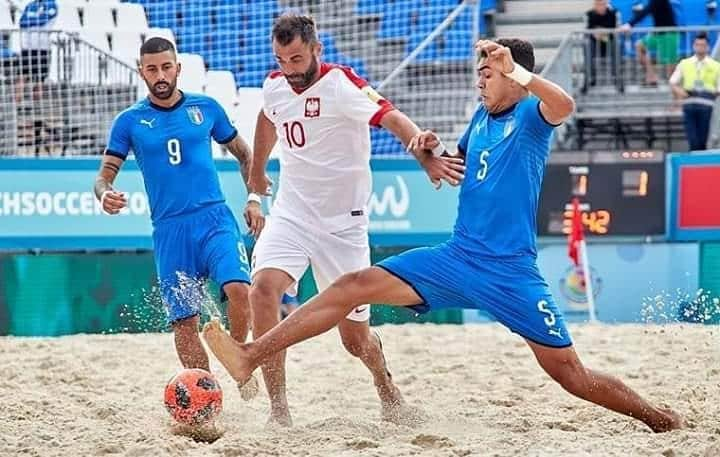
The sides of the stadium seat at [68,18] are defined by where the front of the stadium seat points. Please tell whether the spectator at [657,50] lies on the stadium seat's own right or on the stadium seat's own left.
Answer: on the stadium seat's own left

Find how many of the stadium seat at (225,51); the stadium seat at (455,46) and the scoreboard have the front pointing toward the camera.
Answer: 3

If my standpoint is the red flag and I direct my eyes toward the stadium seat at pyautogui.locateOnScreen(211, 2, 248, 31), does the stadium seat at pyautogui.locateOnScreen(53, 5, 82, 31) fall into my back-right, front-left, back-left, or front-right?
front-left

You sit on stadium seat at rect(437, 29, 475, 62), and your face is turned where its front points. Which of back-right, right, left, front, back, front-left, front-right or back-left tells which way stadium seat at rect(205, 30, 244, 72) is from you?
right

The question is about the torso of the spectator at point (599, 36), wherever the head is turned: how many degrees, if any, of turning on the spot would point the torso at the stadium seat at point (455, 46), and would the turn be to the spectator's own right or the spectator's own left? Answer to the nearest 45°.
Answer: approximately 90° to the spectator's own right

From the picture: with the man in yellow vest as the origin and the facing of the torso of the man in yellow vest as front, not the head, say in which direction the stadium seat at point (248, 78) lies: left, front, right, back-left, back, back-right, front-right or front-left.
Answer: right

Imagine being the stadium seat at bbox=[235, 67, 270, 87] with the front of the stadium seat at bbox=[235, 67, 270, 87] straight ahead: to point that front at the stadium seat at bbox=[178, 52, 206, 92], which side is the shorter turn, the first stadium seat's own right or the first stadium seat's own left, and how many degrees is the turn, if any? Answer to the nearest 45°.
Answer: approximately 45° to the first stadium seat's own right

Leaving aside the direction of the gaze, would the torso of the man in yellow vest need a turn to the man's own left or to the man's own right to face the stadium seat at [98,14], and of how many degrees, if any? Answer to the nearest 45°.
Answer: approximately 90° to the man's own right

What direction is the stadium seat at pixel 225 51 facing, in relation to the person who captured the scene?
facing the viewer

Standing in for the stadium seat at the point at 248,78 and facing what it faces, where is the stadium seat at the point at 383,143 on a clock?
the stadium seat at the point at 383,143 is roughly at 10 o'clock from the stadium seat at the point at 248,78.

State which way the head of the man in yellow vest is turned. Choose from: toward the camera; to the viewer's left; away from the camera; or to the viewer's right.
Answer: toward the camera

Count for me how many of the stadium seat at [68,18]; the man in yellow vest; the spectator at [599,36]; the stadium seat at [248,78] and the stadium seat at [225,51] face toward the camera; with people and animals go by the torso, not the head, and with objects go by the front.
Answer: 5

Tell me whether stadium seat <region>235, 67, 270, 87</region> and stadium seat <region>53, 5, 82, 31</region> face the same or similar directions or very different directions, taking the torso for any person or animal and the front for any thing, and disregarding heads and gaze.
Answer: same or similar directions

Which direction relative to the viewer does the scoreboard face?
toward the camera

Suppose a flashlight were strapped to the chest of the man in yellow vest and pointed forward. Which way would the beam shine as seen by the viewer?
toward the camera

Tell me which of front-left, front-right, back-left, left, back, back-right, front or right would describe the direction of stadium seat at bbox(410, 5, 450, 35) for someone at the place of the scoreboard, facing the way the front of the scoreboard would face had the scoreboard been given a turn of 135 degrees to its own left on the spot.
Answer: left

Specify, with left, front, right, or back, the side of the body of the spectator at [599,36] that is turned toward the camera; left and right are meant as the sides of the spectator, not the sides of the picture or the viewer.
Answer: front

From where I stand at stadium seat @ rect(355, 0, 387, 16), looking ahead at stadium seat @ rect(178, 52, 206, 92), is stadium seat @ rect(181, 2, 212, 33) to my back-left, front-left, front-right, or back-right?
front-right
